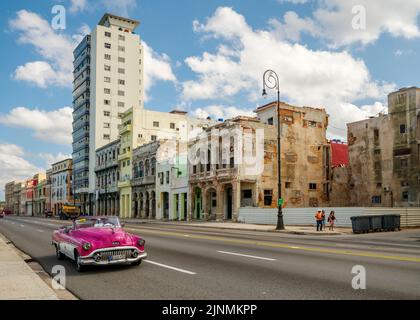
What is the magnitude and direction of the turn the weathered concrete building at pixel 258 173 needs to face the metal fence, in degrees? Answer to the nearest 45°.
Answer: approximately 45° to its left

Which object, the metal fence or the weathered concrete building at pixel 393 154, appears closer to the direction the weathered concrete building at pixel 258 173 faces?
the metal fence

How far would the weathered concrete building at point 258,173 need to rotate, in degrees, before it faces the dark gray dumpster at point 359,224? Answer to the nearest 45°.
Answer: approximately 45° to its left

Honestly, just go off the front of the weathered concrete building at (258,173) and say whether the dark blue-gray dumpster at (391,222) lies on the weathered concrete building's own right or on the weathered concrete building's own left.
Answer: on the weathered concrete building's own left

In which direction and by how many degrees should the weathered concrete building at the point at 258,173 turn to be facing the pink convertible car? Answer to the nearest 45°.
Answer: approximately 45° to its left

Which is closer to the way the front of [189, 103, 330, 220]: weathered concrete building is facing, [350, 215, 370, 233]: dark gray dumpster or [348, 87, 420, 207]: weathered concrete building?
the dark gray dumpster
